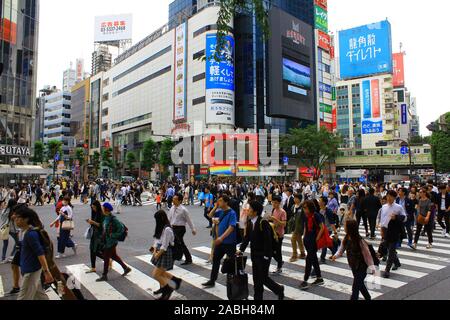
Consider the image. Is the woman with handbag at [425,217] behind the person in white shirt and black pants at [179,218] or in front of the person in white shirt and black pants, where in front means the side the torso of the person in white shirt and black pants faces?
behind

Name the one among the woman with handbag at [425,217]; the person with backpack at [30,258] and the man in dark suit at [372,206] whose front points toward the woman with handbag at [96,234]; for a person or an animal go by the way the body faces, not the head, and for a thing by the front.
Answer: the woman with handbag at [425,217]

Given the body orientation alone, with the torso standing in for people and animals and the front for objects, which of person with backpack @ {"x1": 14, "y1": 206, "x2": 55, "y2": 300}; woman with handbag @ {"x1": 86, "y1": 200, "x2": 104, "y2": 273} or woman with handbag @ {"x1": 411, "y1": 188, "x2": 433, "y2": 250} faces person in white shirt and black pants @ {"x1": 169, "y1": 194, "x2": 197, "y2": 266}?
woman with handbag @ {"x1": 411, "y1": 188, "x2": 433, "y2": 250}

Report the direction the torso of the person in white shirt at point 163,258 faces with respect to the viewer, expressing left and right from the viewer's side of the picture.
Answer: facing to the left of the viewer

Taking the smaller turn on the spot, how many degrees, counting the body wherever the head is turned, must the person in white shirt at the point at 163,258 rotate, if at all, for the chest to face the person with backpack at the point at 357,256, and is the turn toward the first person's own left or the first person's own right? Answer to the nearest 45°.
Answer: approximately 180°

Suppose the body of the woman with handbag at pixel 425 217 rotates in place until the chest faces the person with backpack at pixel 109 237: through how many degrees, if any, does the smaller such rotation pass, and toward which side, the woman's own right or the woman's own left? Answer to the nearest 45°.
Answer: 0° — they already face them

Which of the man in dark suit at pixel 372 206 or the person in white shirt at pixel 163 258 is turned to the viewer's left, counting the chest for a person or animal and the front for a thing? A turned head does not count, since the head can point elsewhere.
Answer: the person in white shirt
